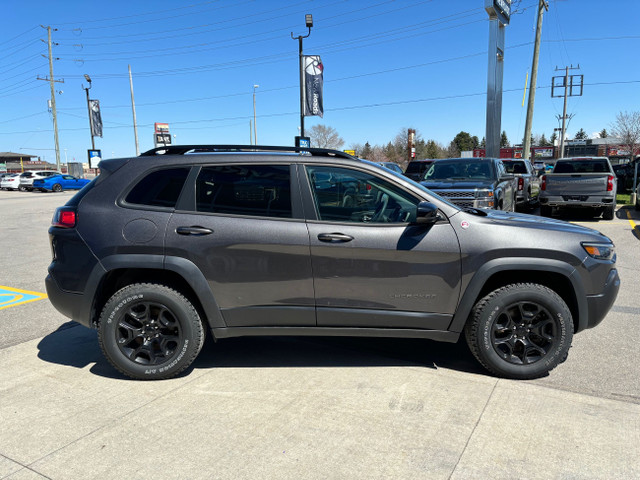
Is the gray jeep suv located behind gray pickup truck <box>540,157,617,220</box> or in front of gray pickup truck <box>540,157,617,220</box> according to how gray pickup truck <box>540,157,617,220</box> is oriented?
behind

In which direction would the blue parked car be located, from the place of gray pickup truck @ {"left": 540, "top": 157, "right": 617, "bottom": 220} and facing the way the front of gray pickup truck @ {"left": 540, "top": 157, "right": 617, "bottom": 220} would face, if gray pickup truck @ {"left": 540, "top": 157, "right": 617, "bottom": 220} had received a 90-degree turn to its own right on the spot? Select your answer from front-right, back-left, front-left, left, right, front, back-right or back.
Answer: back

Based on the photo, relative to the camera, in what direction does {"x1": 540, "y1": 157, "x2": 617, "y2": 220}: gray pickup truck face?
facing away from the viewer

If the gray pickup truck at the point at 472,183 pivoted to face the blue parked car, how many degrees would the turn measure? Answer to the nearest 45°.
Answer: approximately 135° to its right

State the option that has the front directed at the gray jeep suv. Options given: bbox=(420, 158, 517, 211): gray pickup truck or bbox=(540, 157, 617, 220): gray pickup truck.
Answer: bbox=(420, 158, 517, 211): gray pickup truck

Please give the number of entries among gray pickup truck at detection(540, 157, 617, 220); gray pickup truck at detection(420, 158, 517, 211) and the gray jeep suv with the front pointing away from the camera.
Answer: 1

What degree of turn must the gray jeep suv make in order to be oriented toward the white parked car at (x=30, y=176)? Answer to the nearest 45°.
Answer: approximately 135° to its left

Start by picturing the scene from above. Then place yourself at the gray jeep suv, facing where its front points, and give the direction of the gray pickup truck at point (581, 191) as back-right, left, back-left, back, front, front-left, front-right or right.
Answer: front-left

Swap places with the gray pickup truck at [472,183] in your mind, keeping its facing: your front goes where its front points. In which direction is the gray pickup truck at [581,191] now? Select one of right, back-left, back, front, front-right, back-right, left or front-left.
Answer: back-left

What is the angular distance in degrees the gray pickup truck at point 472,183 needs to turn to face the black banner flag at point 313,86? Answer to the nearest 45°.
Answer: approximately 135° to its right

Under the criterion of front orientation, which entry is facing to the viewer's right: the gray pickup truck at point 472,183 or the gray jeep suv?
the gray jeep suv

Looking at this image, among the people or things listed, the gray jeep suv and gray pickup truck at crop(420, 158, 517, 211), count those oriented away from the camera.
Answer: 0

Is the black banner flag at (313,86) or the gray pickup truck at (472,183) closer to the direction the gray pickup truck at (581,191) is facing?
the black banner flag

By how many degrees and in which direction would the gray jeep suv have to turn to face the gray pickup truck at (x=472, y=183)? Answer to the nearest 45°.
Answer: approximately 45° to its left

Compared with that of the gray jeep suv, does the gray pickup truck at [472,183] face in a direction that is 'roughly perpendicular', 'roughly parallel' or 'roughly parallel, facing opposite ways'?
roughly perpendicular

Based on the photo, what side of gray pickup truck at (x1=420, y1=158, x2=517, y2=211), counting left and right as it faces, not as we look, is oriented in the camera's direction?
front

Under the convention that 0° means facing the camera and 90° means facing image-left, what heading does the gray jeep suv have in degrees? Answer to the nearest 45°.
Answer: approximately 270°
